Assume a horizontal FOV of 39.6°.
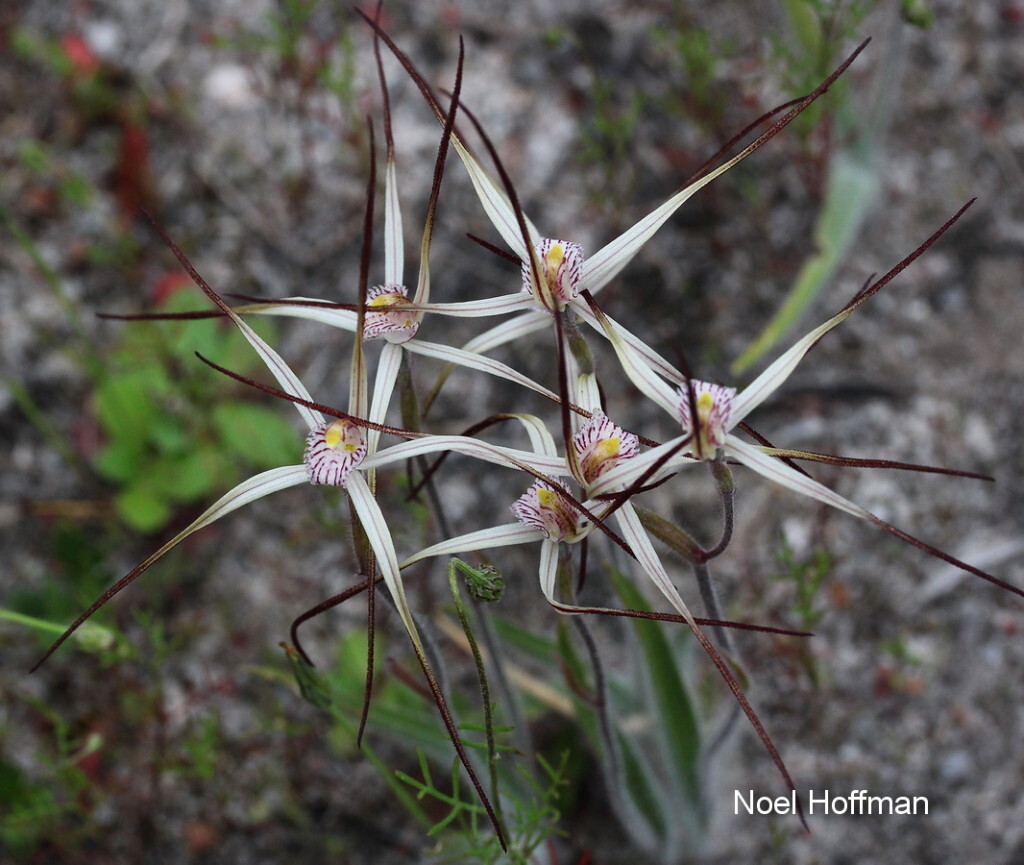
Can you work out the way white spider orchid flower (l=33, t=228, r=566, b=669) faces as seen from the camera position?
facing the viewer

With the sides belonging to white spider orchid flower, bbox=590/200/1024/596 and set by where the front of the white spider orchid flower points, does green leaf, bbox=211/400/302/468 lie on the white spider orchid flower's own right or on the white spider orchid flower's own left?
on the white spider orchid flower's own right

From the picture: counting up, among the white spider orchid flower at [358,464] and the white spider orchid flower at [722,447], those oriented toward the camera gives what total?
2

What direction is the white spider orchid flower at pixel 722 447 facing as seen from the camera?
toward the camera
